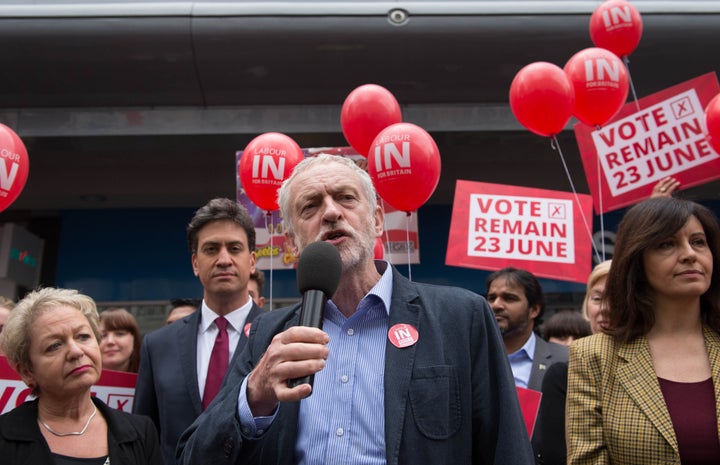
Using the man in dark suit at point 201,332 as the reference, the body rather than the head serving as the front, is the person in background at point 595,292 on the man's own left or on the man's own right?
on the man's own left

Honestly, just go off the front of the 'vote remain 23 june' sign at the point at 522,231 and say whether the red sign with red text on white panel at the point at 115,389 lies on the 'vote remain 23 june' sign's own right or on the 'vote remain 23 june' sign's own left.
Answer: on the 'vote remain 23 june' sign's own right

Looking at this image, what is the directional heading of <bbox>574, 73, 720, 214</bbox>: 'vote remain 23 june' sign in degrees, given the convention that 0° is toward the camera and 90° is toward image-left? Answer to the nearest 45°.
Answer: approximately 0°

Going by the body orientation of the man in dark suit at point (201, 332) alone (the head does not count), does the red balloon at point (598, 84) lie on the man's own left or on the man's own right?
on the man's own left

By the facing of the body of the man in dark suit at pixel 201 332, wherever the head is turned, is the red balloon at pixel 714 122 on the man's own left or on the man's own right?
on the man's own left

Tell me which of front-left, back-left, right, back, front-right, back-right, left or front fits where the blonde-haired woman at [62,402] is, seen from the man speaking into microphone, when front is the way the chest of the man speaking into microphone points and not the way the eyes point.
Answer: back-right

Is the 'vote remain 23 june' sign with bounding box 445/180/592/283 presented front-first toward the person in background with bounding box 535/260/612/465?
yes

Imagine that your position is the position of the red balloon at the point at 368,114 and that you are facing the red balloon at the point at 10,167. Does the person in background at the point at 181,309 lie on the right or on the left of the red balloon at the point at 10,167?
right

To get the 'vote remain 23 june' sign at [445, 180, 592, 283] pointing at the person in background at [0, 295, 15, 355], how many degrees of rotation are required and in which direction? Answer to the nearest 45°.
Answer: approximately 45° to its right
